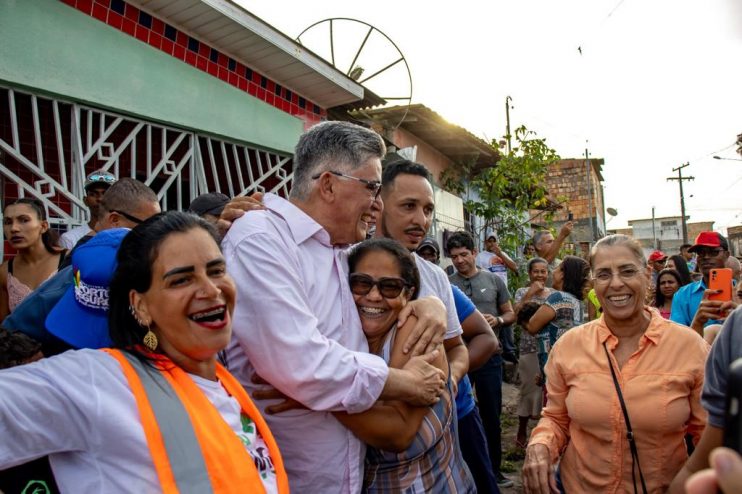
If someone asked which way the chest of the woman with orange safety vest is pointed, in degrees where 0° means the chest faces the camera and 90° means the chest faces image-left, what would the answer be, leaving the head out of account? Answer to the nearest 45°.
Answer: approximately 315°

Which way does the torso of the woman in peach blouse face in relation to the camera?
toward the camera

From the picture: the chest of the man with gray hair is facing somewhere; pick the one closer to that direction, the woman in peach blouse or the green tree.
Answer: the woman in peach blouse

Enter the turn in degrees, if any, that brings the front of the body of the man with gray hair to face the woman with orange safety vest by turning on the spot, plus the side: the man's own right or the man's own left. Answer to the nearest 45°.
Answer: approximately 135° to the man's own right

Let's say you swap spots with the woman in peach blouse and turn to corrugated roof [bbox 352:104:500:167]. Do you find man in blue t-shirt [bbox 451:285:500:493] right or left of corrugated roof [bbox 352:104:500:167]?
left

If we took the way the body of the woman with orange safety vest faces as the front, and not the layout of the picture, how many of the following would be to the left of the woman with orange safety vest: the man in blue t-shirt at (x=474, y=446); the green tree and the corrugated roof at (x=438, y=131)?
3

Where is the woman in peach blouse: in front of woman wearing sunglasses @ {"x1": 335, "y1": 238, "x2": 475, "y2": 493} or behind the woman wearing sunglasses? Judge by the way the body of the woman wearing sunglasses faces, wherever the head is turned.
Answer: behind

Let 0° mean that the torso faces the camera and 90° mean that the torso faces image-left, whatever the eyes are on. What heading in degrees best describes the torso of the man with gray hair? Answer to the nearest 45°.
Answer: approximately 270°

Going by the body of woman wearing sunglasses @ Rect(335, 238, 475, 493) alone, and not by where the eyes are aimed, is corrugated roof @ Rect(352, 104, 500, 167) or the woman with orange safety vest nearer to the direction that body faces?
the woman with orange safety vest

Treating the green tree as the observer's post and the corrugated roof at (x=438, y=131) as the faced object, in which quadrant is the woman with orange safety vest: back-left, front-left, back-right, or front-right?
front-left

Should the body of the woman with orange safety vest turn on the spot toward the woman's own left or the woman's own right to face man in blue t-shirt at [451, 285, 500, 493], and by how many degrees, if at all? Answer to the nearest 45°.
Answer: approximately 90° to the woman's own left
